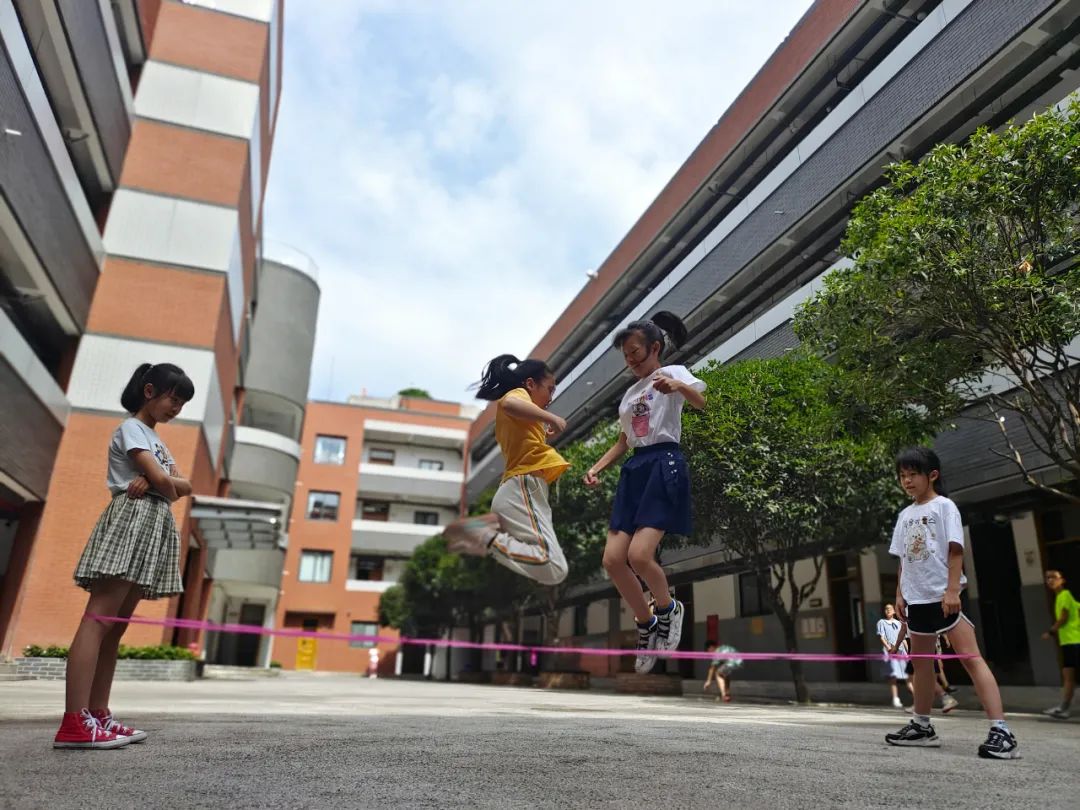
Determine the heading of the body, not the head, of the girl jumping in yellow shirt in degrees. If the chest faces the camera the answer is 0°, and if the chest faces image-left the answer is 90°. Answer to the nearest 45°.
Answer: approximately 270°

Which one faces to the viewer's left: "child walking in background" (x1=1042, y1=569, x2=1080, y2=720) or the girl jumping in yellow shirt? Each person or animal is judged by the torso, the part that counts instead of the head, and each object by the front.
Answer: the child walking in background

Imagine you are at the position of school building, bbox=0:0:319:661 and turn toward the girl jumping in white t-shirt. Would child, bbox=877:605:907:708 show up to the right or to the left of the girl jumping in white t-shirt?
left

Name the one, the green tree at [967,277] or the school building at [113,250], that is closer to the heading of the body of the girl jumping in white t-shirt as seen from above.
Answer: the school building

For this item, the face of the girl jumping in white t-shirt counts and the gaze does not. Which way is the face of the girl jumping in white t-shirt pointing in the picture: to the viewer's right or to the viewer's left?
to the viewer's left

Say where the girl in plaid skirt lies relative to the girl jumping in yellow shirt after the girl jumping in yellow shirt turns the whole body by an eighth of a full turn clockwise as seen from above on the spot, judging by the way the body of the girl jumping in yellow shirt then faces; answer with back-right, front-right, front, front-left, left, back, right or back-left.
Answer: back-right

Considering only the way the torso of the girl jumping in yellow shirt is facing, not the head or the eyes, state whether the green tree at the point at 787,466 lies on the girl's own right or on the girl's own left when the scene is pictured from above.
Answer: on the girl's own left

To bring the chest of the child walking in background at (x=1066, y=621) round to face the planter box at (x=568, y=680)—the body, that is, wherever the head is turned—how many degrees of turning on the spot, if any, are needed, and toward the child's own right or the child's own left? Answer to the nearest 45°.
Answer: approximately 45° to the child's own right

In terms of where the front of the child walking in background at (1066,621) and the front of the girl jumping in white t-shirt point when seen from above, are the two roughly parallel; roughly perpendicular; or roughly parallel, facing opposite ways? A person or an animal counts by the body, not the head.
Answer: roughly perpendicular

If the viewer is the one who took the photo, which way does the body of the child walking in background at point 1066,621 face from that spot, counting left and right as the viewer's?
facing to the left of the viewer

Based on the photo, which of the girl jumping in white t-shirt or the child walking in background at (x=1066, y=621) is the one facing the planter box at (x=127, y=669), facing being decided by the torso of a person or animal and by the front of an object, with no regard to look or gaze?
the child walking in background

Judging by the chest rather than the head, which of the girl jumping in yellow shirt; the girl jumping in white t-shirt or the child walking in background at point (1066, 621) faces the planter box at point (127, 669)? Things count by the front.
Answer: the child walking in background

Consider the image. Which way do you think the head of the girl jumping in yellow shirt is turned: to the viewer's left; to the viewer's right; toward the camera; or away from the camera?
to the viewer's right

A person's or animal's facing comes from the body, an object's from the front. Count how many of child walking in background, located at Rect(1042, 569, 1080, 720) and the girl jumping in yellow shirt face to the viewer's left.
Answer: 1

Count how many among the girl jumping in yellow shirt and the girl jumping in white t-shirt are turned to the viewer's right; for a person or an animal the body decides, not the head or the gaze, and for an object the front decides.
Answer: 1
